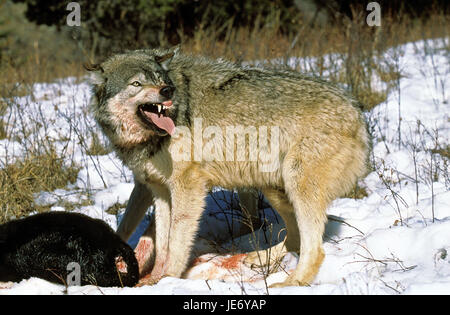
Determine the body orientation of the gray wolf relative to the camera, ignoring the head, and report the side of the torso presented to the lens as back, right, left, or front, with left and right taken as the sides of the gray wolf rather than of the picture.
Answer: left
